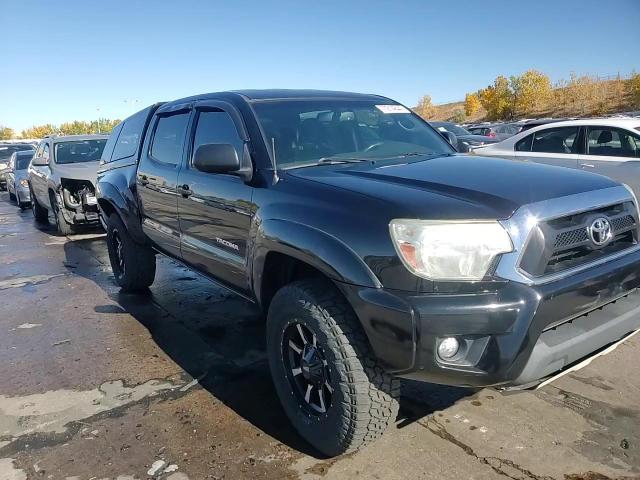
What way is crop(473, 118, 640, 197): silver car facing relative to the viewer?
to the viewer's right

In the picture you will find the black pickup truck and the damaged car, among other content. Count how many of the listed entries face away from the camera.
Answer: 0

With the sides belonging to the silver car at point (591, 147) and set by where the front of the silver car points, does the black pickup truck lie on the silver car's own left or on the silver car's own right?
on the silver car's own right

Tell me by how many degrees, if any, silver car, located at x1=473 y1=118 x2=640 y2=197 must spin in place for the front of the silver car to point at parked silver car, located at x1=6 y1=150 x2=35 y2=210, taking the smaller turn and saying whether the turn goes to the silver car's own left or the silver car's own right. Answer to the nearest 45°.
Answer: approximately 180°

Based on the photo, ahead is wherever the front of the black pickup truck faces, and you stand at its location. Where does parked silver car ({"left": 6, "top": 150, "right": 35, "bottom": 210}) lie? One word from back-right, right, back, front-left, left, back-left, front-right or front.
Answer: back

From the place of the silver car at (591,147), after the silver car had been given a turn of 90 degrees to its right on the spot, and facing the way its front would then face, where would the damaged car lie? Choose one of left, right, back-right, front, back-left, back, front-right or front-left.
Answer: right

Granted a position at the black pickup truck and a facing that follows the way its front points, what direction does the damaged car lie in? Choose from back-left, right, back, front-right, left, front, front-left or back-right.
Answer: back

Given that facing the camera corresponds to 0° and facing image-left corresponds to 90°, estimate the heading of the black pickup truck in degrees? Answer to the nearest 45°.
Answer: approximately 315°

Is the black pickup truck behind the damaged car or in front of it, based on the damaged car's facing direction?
in front
